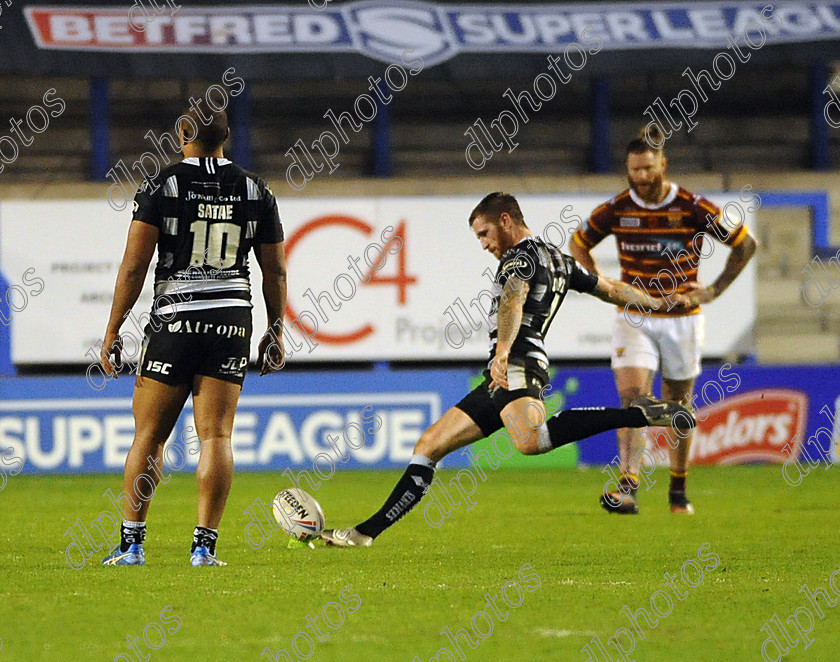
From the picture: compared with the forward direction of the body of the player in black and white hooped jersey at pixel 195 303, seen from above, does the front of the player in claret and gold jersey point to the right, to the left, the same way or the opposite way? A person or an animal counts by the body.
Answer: the opposite way

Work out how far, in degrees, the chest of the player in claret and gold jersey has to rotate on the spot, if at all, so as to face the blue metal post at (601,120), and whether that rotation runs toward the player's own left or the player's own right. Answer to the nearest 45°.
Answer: approximately 180°

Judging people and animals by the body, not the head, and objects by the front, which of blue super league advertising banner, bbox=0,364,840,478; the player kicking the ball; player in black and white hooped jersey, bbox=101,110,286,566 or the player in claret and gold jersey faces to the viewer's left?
the player kicking the ball

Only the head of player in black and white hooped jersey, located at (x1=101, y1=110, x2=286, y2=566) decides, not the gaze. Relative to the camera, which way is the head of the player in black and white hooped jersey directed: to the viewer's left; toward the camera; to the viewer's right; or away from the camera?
away from the camera

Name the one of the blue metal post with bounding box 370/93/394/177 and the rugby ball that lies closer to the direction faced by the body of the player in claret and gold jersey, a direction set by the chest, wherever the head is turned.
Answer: the rugby ball

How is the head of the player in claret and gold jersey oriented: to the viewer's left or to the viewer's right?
to the viewer's left

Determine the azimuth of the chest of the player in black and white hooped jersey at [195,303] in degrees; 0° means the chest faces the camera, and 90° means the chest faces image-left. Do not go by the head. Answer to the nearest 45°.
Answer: approximately 180°

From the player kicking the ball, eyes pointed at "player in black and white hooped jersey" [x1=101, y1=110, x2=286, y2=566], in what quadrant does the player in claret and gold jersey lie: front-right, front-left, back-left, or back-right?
back-right

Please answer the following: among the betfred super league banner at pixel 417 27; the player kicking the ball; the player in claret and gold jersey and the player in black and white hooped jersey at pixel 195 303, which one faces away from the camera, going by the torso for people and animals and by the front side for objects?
the player in black and white hooped jersey

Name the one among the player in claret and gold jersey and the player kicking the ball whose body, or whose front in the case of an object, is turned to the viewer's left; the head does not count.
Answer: the player kicking the ball
